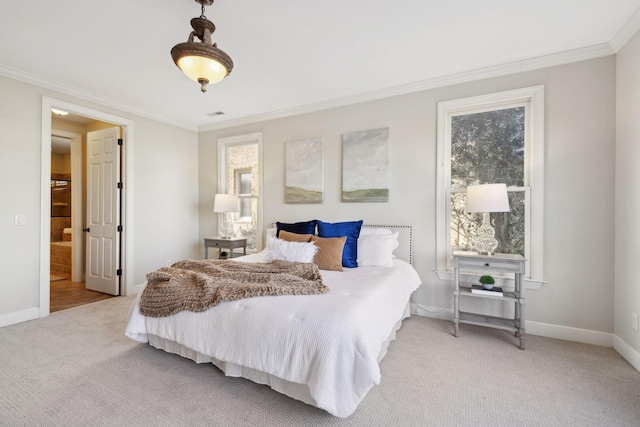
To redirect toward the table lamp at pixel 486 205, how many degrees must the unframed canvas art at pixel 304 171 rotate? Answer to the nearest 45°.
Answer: approximately 90° to its left

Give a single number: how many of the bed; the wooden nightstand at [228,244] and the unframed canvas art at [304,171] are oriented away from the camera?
0

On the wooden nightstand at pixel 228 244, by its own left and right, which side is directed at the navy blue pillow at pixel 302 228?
left

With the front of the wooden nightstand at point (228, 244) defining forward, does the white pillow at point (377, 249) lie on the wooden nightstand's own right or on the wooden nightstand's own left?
on the wooden nightstand's own left

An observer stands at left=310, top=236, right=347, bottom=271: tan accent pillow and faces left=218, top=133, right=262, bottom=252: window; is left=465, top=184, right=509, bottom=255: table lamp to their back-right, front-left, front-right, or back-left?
back-right

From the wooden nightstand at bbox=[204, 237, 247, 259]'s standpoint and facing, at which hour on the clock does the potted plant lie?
The potted plant is roughly at 9 o'clock from the wooden nightstand.

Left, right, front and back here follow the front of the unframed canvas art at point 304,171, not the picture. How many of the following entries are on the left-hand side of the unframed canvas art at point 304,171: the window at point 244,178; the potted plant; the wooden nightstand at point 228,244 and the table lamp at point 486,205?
2

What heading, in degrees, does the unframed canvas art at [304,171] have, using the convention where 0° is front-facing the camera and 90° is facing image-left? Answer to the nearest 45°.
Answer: approximately 45°

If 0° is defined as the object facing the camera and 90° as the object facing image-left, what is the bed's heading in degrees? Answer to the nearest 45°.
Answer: approximately 45°

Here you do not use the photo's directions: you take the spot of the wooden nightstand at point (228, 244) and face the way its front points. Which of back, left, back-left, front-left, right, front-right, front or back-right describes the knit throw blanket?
front-left

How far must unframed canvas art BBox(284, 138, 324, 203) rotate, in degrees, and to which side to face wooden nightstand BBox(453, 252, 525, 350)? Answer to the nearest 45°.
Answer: approximately 90° to its left

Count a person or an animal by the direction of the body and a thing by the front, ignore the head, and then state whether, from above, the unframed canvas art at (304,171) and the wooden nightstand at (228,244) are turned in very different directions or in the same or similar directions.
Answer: same or similar directions

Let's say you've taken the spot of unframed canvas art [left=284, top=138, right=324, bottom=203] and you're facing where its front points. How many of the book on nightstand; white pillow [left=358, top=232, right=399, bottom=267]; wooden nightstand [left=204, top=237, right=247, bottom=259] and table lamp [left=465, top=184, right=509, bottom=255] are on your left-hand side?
3

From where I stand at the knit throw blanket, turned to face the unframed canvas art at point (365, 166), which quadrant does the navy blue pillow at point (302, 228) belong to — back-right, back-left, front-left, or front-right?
front-left

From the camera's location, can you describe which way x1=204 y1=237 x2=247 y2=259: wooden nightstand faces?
facing the viewer and to the left of the viewer

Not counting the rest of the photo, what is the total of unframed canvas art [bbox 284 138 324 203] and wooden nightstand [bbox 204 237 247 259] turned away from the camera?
0

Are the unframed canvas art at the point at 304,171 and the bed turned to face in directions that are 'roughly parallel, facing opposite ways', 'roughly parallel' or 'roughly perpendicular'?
roughly parallel
